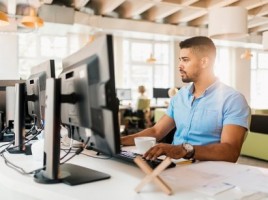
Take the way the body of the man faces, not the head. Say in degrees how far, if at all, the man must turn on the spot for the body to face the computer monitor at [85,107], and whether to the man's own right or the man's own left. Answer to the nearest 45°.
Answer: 0° — they already face it

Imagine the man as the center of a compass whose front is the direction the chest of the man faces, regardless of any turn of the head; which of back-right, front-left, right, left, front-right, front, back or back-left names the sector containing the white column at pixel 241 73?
back-right

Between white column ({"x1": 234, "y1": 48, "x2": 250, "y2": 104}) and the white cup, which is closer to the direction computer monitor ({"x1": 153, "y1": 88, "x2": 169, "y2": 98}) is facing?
the white cup

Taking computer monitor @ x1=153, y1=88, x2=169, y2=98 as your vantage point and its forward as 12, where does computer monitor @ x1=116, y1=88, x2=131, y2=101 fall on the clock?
computer monitor @ x1=116, y1=88, x2=131, y2=101 is roughly at 2 o'clock from computer monitor @ x1=153, y1=88, x2=169, y2=98.

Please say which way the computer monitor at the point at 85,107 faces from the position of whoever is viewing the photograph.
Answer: facing away from the viewer and to the right of the viewer

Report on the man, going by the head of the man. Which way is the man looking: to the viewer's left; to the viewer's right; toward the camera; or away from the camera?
to the viewer's left

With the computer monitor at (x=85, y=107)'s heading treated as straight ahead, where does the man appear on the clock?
The man is roughly at 12 o'clock from the computer monitor.

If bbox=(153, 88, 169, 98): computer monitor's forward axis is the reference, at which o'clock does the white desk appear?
The white desk is roughly at 12 o'clock from the computer monitor.

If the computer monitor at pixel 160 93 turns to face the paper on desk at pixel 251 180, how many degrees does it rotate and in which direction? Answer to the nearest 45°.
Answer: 0° — it already faces it
